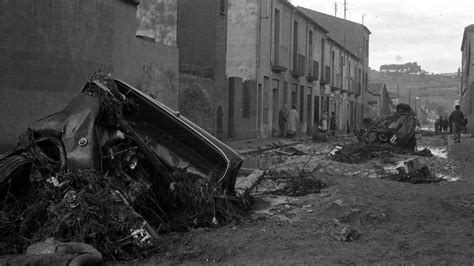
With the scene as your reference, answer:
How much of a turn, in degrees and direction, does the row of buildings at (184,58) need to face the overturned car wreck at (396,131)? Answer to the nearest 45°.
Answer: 0° — it already faces it

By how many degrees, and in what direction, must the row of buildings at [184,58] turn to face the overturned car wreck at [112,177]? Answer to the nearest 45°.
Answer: approximately 45° to its right

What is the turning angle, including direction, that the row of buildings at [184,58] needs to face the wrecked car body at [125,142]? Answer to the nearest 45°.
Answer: approximately 45° to its right

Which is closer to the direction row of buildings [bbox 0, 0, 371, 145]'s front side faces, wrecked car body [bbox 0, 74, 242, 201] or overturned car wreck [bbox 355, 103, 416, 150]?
the overturned car wreck

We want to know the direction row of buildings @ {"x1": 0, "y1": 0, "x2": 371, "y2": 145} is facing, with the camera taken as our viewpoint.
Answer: facing the viewer and to the right of the viewer

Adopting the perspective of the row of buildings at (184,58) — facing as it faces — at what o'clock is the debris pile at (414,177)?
The debris pile is roughly at 1 o'clock from the row of buildings.

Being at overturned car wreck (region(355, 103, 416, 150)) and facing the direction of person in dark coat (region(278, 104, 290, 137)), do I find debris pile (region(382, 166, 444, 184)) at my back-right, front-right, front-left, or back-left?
back-left
